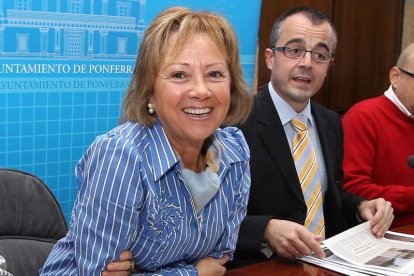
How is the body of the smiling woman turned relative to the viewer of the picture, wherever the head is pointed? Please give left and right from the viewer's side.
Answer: facing the viewer and to the right of the viewer

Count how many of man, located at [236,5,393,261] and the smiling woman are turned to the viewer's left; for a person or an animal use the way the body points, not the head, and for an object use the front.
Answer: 0

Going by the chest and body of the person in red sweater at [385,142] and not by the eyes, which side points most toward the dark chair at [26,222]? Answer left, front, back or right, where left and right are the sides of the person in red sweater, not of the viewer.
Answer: right

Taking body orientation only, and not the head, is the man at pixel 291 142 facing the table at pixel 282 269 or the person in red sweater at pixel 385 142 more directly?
the table

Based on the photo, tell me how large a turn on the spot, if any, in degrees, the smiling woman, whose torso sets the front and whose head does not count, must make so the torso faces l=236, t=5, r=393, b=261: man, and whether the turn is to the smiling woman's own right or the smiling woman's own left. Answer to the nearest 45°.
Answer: approximately 90° to the smiling woman's own left

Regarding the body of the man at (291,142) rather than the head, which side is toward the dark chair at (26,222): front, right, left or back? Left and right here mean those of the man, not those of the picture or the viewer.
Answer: right

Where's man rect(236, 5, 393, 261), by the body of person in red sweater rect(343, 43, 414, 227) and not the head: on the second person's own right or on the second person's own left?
on the second person's own right
